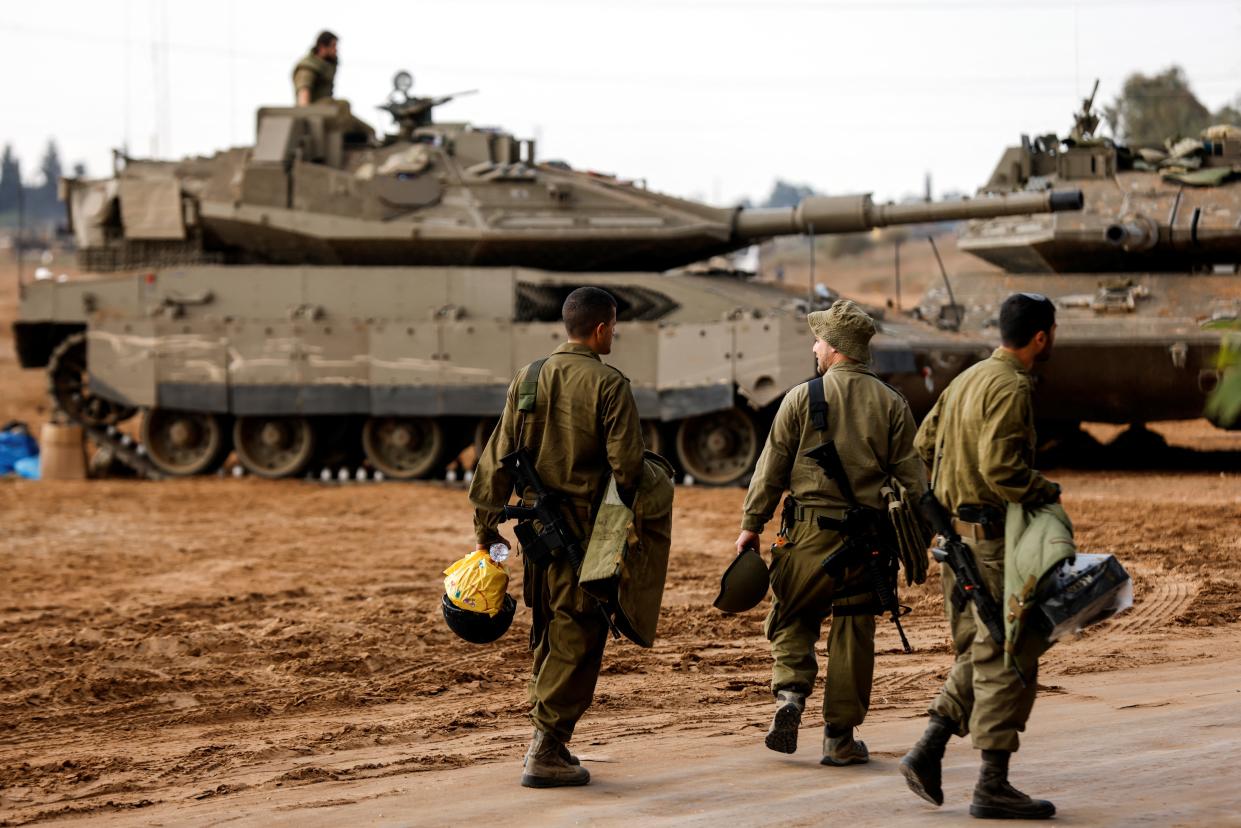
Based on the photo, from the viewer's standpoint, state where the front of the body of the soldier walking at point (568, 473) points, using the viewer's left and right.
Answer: facing away from the viewer and to the right of the viewer

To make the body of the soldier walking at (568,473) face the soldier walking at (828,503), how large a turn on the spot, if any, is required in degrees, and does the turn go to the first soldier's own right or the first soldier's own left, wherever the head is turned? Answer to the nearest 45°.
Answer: approximately 45° to the first soldier's own right

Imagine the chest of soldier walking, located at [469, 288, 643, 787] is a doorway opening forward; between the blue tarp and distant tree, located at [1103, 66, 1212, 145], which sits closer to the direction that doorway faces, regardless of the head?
the distant tree

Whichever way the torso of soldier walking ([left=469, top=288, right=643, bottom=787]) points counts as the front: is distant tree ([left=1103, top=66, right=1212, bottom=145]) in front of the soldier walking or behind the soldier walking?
in front

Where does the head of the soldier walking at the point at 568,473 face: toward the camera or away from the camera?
away from the camera

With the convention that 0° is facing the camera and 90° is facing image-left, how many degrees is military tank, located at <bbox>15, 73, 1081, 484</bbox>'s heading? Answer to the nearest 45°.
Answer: approximately 270°

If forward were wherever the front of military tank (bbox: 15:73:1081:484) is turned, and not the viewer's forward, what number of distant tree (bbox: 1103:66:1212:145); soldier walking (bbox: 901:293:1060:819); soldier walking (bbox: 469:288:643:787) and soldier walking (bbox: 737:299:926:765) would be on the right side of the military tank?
3

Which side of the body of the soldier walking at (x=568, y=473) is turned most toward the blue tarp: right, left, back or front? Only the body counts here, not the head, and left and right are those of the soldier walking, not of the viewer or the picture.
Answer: left

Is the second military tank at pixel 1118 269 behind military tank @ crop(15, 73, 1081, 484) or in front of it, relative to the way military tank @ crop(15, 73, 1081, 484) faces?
in front

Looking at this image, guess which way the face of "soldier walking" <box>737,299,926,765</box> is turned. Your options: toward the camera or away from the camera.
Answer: away from the camera

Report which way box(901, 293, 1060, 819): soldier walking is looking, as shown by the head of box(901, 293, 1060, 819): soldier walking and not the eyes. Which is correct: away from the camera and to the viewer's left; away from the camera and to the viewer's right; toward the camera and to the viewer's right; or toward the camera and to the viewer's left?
away from the camera and to the viewer's right

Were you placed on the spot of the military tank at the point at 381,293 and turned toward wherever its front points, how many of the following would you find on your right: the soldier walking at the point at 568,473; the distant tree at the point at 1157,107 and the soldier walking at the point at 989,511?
2

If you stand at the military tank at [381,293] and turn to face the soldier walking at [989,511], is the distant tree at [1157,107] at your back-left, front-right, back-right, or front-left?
back-left
